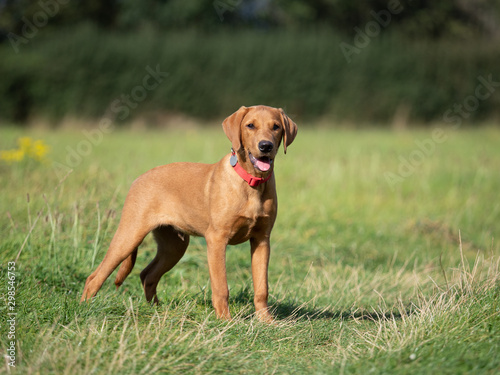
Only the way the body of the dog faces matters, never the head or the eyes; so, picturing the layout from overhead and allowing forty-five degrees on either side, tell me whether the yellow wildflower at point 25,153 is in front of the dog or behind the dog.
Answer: behind

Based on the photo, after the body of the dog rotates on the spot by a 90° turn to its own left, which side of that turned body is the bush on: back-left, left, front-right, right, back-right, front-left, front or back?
front-left

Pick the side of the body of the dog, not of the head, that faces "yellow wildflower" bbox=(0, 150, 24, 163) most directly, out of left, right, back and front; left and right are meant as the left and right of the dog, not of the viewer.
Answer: back

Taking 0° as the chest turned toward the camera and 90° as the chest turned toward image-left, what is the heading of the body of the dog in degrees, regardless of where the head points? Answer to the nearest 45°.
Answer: approximately 315°
